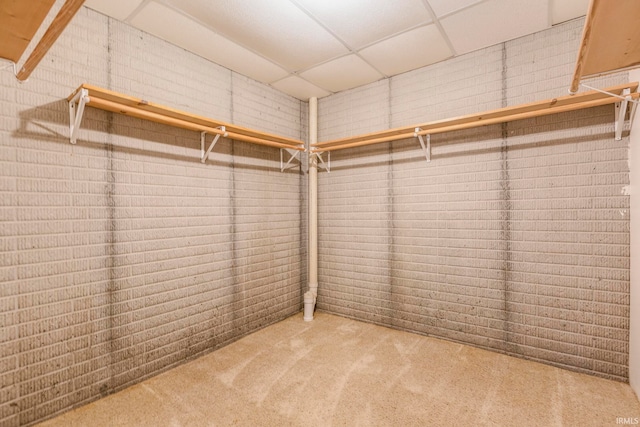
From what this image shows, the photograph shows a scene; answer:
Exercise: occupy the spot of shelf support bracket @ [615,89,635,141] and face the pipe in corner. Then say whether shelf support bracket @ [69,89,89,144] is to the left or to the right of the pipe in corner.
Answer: left

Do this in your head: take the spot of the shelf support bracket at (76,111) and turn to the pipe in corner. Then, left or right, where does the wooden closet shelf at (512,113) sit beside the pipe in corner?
right

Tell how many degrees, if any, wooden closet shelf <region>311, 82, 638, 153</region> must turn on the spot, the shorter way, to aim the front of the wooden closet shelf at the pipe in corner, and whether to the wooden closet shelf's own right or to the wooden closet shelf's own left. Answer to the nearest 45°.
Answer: approximately 45° to the wooden closet shelf's own right

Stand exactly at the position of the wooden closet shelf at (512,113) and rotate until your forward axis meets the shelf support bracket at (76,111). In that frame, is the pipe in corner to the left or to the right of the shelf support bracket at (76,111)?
right

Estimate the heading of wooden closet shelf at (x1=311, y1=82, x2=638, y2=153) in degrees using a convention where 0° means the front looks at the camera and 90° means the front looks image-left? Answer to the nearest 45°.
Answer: approximately 45°

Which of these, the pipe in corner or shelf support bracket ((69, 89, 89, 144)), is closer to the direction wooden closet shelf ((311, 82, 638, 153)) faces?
the shelf support bracket

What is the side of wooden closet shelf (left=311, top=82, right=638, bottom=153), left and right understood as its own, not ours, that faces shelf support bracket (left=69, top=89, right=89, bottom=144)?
front
